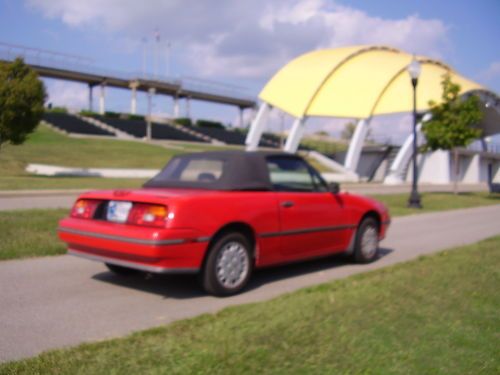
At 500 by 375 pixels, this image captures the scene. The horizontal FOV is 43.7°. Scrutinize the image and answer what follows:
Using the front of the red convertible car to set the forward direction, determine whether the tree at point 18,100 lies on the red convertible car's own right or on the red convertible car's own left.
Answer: on the red convertible car's own left

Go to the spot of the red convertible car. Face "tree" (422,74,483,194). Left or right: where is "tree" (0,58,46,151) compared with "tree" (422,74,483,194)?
left

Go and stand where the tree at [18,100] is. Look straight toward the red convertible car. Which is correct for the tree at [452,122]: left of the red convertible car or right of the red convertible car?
left

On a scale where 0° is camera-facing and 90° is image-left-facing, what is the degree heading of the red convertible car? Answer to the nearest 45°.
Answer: approximately 225°

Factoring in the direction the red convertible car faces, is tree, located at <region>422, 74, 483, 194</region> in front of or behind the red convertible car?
in front
